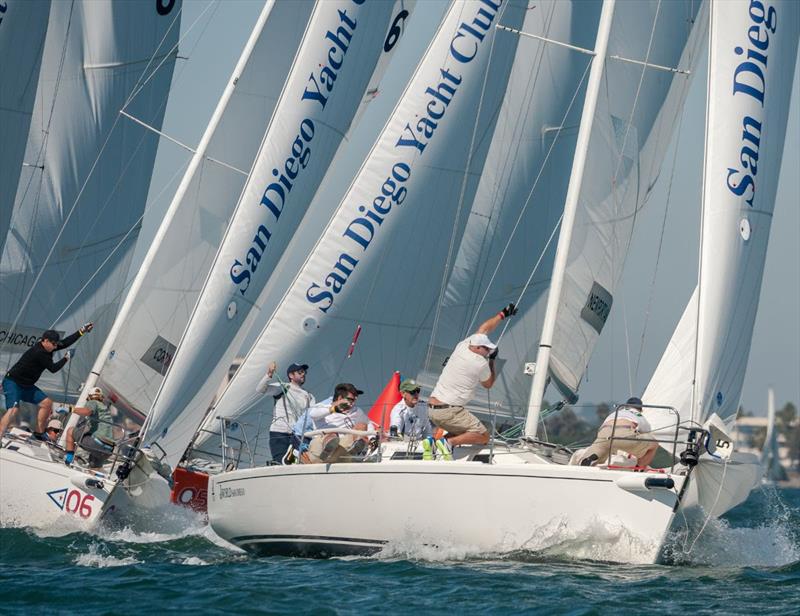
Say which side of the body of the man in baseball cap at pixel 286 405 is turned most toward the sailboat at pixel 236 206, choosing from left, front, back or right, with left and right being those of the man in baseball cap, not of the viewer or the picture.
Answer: back

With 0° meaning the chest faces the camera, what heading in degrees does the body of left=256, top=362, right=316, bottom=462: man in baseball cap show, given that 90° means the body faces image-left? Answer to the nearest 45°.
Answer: approximately 315°
